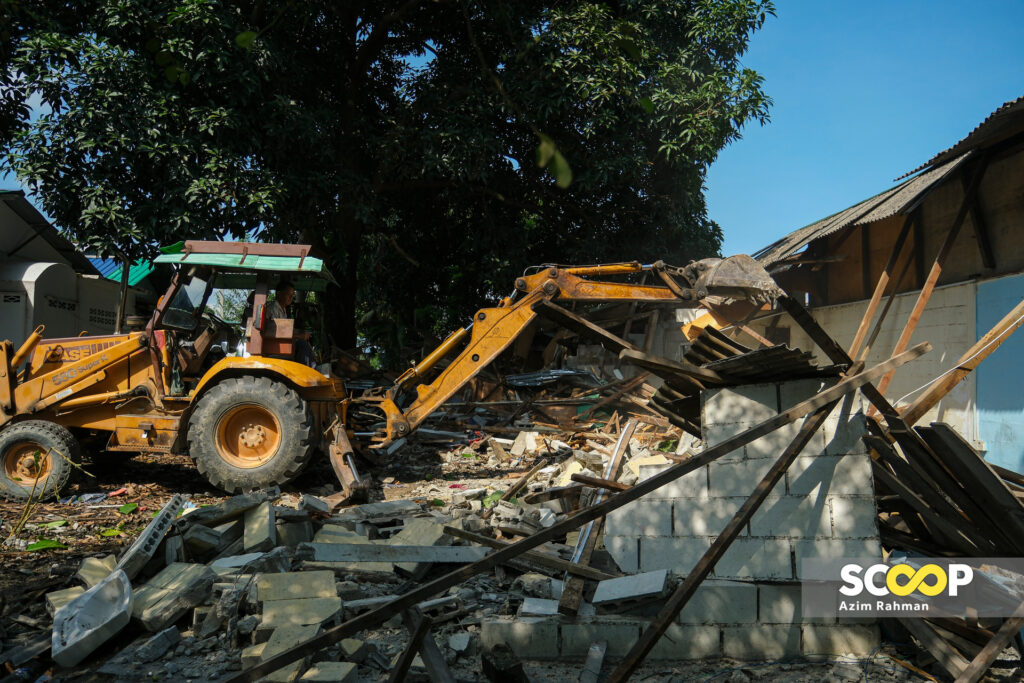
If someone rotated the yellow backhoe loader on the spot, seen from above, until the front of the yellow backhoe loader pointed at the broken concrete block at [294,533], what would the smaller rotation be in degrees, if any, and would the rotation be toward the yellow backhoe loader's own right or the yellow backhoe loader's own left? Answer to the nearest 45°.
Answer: approximately 135° to the yellow backhoe loader's own left

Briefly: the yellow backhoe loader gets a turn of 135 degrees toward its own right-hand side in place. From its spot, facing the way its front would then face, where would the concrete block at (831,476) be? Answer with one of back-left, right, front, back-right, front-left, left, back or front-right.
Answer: right

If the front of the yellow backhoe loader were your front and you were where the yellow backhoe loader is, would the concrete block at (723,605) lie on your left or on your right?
on your left

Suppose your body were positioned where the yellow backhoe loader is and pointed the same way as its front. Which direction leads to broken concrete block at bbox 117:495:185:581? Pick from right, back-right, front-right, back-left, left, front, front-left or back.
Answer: left

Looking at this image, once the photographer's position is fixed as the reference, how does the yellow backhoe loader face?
facing to the left of the viewer

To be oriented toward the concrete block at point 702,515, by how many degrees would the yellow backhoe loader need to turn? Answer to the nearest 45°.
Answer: approximately 135° to its left

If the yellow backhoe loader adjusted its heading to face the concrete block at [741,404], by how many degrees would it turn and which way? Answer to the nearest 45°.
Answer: approximately 135° to its left

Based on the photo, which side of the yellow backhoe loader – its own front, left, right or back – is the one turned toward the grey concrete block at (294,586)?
left

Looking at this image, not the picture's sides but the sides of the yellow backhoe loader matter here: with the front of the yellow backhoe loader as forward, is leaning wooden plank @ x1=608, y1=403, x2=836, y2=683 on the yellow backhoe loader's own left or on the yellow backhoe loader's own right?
on the yellow backhoe loader's own left

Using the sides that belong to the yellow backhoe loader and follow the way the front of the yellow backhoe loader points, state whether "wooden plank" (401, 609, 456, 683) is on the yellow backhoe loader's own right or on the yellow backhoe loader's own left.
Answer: on the yellow backhoe loader's own left

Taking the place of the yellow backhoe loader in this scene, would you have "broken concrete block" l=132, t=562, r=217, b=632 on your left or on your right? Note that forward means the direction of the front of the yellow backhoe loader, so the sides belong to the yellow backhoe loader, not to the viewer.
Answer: on your left

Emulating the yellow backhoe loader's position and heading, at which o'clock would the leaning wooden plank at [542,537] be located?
The leaning wooden plank is roughly at 8 o'clock from the yellow backhoe loader.
